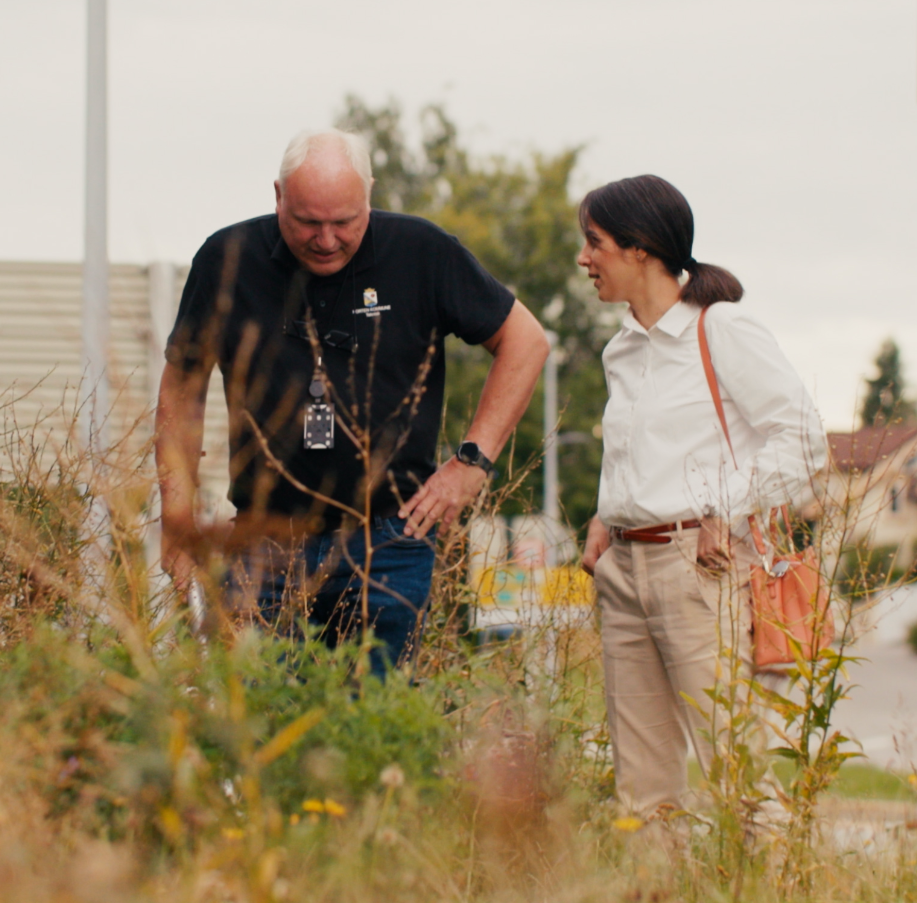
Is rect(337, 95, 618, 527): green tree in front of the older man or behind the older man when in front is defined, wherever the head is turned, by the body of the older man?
behind

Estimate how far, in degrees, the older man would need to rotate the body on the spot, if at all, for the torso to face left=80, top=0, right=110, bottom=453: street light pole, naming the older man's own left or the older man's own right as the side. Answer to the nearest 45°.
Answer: approximately 180°

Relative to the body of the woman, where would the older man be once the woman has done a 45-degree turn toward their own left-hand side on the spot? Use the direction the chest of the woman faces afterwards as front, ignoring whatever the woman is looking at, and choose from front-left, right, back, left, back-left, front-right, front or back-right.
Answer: right

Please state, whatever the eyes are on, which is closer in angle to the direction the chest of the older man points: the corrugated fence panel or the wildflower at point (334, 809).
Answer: the wildflower

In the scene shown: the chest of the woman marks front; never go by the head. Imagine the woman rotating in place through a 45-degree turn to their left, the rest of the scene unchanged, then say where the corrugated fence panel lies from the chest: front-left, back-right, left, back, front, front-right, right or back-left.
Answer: right

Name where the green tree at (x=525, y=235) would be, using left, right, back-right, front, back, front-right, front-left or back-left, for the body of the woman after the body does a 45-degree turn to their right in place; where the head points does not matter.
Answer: right

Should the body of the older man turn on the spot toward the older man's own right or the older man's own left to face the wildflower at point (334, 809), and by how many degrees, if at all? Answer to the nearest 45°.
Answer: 0° — they already face it

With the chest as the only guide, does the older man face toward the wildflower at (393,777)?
yes

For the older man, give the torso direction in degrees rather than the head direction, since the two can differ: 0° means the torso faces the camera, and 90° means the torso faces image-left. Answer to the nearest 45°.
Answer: approximately 0°

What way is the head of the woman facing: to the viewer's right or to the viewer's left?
to the viewer's left

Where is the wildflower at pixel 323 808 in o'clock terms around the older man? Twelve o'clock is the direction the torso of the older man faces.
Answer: The wildflower is roughly at 12 o'clock from the older man.
